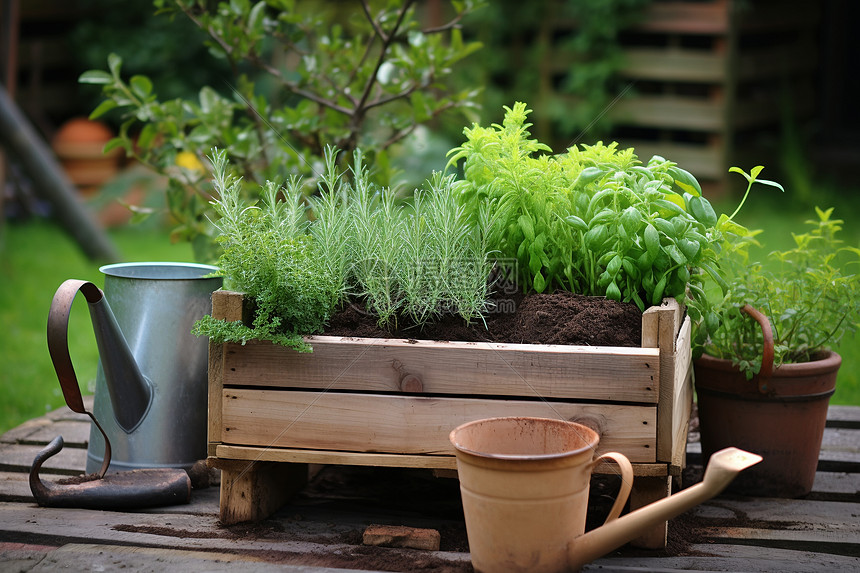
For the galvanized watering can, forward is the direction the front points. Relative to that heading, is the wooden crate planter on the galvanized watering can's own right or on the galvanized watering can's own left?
on the galvanized watering can's own left

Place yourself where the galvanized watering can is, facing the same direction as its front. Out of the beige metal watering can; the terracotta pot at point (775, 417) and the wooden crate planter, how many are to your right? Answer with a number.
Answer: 0

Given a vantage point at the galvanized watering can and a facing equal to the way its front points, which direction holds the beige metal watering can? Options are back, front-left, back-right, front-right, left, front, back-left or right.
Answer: left

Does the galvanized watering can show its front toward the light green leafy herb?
no

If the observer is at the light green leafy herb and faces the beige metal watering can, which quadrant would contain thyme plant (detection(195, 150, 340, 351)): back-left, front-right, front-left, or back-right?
front-right

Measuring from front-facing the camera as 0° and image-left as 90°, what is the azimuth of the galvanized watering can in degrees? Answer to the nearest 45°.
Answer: approximately 45°

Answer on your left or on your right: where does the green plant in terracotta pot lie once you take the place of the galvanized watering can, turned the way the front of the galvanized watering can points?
on your left
